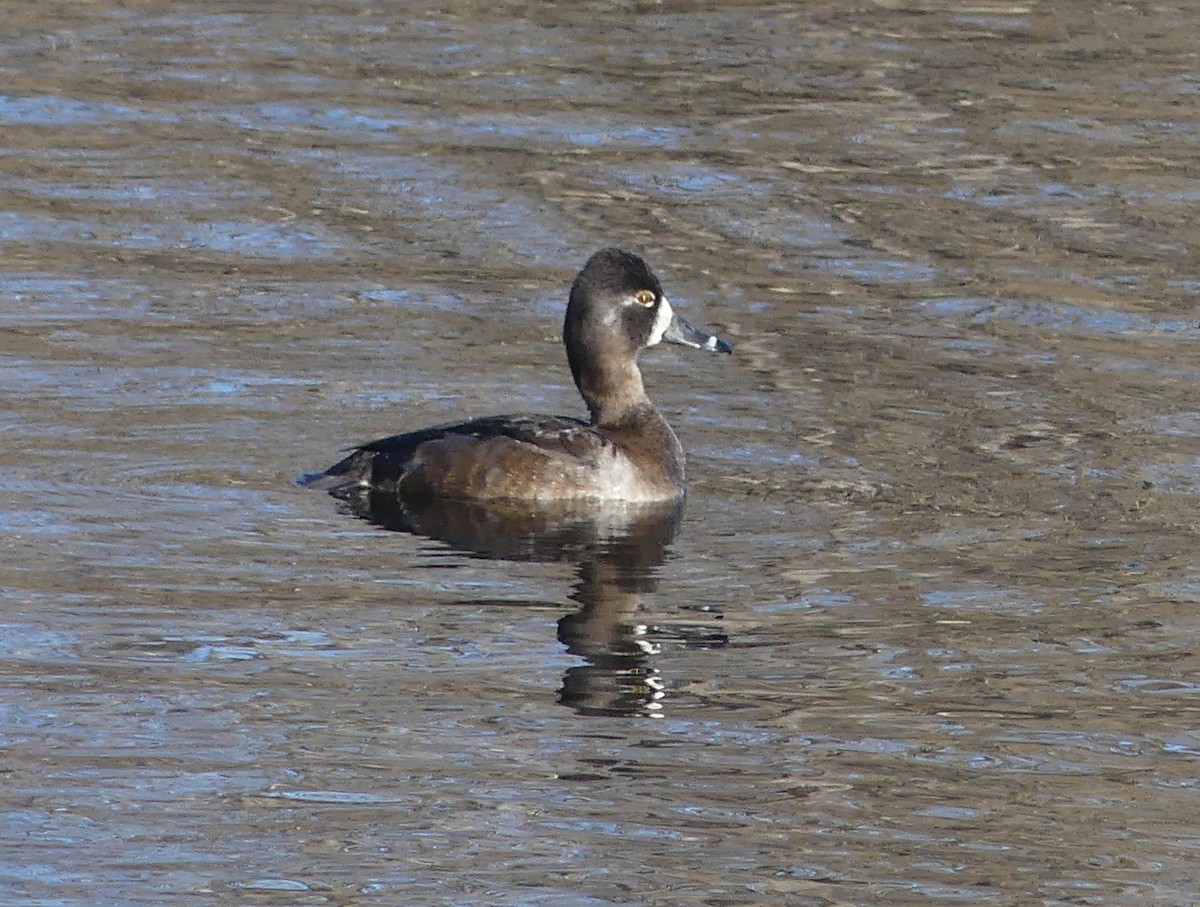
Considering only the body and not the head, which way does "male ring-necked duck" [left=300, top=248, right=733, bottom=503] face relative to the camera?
to the viewer's right
